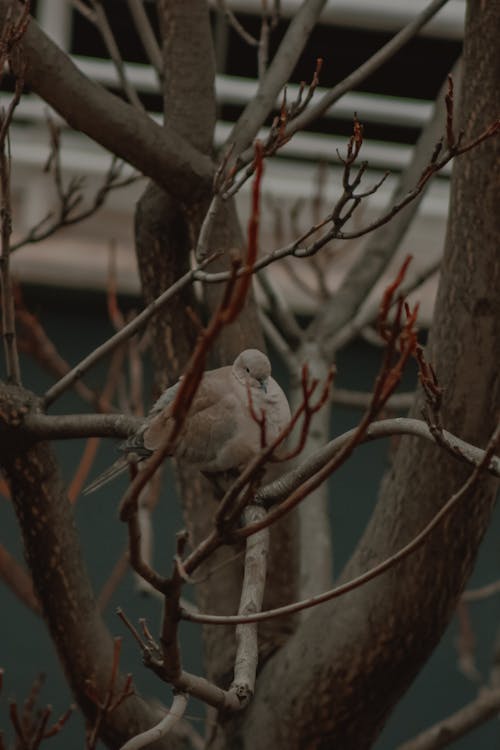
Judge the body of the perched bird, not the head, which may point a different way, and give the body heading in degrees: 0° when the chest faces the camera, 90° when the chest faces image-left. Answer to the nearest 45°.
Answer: approximately 315°
